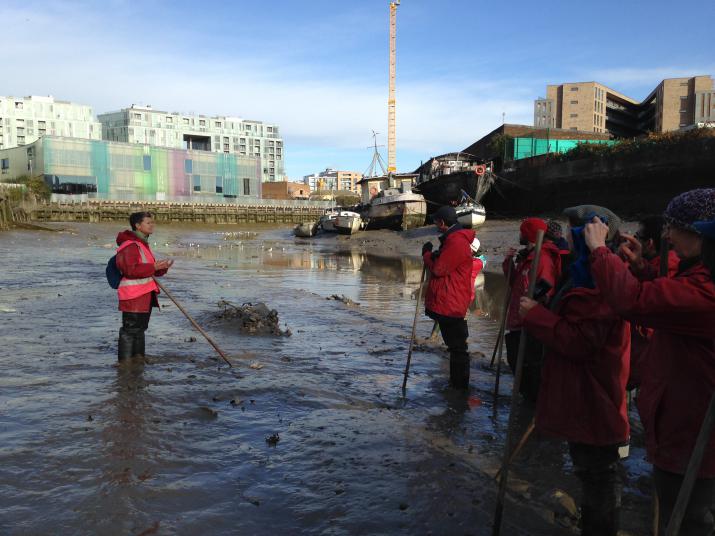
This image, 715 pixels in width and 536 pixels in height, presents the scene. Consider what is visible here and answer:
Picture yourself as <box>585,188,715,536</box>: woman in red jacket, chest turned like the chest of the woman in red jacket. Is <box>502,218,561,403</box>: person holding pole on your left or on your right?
on your right

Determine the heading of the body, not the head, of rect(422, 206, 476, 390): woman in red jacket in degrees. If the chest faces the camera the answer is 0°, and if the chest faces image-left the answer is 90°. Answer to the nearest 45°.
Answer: approximately 90°

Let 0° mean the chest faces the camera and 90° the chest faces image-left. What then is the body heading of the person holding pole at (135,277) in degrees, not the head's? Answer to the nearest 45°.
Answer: approximately 270°

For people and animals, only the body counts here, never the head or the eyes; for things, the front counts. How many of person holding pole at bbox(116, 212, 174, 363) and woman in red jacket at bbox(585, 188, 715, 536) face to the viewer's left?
1

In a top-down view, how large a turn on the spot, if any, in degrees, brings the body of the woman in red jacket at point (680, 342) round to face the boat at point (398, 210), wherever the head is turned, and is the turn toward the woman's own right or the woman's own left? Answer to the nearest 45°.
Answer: approximately 45° to the woman's own right

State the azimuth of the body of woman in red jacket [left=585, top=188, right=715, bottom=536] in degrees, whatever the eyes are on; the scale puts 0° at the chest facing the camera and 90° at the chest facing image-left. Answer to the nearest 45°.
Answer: approximately 90°

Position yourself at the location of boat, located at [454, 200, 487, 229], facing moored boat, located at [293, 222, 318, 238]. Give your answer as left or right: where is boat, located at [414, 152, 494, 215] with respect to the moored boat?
right

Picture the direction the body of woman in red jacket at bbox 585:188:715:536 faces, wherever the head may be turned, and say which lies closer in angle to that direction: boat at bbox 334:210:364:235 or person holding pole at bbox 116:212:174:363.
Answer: the person holding pole

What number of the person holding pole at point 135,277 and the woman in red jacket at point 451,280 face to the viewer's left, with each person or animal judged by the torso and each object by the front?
1

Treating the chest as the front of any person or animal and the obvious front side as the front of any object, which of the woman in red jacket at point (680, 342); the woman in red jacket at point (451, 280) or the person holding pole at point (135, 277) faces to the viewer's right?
the person holding pole

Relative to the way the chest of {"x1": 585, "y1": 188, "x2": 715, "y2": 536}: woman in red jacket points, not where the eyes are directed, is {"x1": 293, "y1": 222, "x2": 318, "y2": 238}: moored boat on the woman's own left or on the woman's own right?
on the woman's own right
